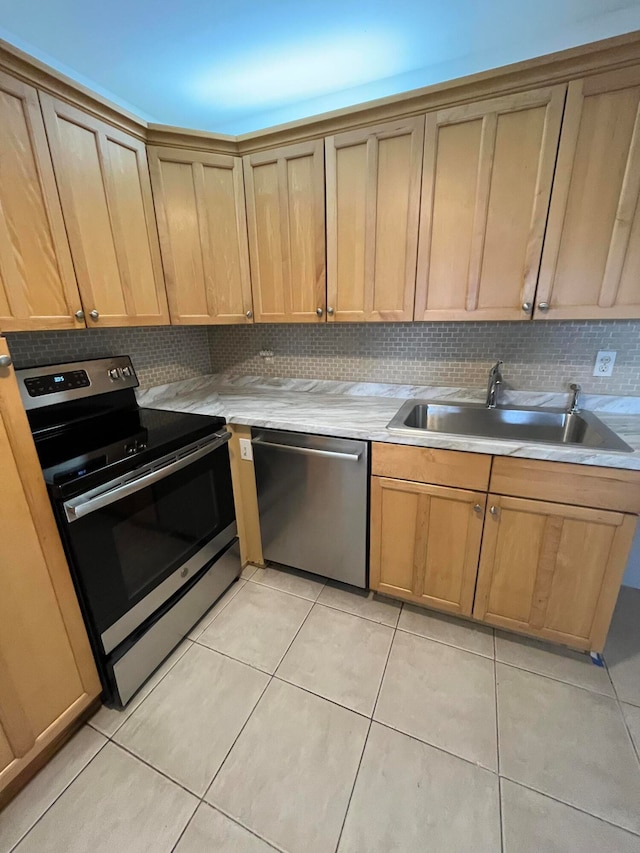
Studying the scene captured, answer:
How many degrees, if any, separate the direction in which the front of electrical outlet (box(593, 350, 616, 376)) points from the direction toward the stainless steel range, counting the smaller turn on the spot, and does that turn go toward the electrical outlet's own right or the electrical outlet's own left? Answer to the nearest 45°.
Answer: approximately 45° to the electrical outlet's own right

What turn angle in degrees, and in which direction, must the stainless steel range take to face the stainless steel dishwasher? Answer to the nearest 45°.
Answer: approximately 45° to its left

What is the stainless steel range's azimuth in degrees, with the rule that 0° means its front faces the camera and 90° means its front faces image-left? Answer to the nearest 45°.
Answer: approximately 315°

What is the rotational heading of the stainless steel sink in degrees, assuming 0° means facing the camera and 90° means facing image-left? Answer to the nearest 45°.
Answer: approximately 0°

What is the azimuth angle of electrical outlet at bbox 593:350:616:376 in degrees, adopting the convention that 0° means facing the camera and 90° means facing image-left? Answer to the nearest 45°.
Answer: approximately 0°
